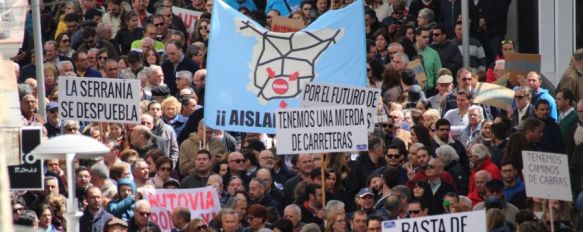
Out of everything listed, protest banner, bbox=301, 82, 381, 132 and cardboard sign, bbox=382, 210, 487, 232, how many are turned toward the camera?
2

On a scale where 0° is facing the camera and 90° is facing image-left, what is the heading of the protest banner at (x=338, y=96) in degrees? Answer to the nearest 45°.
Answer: approximately 0°

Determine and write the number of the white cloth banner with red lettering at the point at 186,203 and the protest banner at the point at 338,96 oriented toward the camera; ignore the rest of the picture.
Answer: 2

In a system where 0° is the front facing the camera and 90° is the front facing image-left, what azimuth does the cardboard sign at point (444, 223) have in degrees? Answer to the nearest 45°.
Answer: approximately 0°

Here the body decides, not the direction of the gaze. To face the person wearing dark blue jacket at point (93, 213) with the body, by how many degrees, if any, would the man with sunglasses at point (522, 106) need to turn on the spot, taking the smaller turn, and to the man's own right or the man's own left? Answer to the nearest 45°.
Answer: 0° — they already face them

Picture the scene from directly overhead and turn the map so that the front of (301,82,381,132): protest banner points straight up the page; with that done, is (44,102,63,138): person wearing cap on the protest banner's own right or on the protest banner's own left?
on the protest banner's own right
